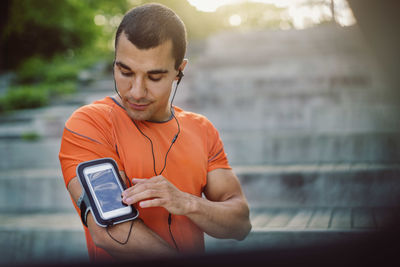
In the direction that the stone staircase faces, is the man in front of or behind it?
in front

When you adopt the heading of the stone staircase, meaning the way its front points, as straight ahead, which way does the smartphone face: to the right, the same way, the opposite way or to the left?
the same way

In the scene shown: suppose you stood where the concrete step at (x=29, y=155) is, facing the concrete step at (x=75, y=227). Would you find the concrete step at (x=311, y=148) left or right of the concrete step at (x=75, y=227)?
left

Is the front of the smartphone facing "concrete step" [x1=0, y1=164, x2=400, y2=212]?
no

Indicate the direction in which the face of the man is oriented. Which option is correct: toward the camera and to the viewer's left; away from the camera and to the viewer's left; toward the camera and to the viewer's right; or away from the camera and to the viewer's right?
toward the camera and to the viewer's left

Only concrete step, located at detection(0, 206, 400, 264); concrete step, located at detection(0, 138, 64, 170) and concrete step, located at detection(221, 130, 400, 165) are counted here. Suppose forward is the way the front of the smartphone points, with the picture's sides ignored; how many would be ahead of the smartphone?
0

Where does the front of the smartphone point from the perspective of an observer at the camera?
facing the viewer

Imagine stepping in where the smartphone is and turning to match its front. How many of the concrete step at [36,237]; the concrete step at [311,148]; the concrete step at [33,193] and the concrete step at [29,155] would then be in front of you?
0

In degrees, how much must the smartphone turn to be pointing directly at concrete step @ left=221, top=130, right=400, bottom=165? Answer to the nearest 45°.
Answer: approximately 135° to its left

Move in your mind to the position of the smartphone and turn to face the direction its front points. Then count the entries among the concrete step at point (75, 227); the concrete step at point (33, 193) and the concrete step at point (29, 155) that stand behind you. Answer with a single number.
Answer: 3

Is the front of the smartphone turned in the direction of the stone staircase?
no

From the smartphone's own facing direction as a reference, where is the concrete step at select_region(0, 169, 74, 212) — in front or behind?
behind

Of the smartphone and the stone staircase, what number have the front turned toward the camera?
2

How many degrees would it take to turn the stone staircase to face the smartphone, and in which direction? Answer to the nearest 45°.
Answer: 0° — it already faces it
